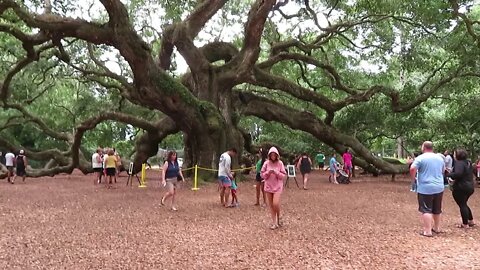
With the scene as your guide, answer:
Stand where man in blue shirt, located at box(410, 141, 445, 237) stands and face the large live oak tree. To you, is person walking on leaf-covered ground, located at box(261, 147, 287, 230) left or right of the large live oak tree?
left

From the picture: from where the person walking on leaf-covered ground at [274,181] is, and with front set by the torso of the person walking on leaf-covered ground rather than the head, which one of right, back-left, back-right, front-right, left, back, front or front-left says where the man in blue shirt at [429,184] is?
left

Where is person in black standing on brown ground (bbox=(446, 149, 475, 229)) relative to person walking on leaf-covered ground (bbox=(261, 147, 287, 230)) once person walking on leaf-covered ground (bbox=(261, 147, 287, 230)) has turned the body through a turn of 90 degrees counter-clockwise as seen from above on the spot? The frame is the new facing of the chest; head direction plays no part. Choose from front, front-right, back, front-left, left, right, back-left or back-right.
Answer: front

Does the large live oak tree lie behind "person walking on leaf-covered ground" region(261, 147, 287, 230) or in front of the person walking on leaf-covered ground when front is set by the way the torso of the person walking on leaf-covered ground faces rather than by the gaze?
behind

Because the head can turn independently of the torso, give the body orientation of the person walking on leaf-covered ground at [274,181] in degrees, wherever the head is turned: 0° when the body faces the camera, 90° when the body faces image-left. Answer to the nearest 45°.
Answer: approximately 0°

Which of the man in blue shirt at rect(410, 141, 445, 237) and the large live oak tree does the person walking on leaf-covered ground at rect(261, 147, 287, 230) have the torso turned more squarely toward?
the man in blue shirt
